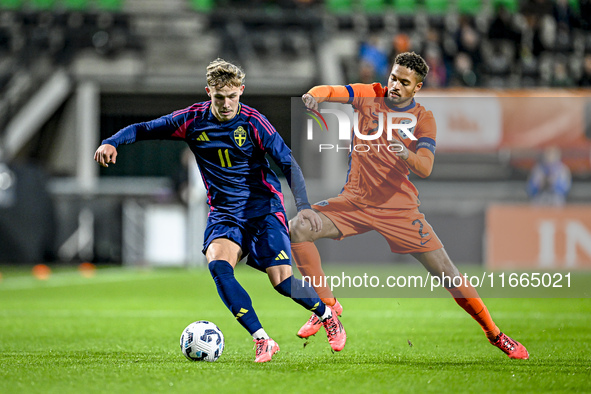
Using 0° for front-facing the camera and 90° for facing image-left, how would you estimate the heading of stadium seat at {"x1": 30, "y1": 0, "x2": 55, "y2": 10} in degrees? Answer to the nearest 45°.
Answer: approximately 0°

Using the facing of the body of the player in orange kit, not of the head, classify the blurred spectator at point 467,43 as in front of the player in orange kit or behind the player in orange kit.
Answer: behind

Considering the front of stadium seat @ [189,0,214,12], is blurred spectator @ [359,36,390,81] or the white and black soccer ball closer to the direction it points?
the white and black soccer ball

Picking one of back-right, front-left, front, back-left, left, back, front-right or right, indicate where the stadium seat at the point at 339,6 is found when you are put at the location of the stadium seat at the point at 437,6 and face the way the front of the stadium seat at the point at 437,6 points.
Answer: right

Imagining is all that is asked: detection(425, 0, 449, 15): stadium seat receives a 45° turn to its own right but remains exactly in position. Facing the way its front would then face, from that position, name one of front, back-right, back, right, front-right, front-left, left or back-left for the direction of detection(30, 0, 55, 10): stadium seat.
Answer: front-right

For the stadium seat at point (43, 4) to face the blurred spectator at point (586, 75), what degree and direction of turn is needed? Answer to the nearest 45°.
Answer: approximately 45° to its left
